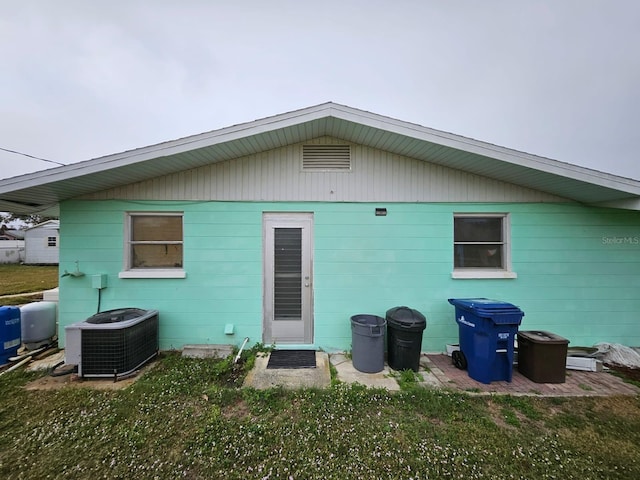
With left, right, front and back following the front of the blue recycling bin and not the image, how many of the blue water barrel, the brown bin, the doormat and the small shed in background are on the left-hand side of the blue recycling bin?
1

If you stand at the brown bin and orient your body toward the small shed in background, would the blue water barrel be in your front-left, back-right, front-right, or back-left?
front-left

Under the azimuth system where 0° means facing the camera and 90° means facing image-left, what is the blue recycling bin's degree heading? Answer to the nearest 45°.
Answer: approximately 315°

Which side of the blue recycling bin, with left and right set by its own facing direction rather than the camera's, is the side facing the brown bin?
left

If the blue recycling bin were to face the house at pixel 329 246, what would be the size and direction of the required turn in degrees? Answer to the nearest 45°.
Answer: approximately 135° to its right

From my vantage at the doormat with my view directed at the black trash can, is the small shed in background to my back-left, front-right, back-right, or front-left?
back-left

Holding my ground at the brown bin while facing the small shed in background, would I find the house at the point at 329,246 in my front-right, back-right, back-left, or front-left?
front-left

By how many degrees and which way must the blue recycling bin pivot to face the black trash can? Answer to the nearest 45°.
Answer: approximately 135° to its right

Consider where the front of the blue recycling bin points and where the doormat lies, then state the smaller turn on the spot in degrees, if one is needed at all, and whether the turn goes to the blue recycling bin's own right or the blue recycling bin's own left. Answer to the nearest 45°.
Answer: approximately 135° to the blue recycling bin's own right
